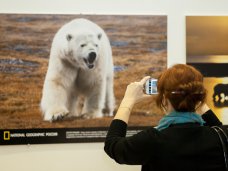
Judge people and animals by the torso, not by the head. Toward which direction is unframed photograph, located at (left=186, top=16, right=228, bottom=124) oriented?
toward the camera

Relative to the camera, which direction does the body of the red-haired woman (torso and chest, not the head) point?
away from the camera

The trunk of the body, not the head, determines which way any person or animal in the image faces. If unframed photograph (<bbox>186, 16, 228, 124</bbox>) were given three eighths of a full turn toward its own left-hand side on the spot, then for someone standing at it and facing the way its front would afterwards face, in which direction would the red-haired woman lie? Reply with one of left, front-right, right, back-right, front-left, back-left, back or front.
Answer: back-right
